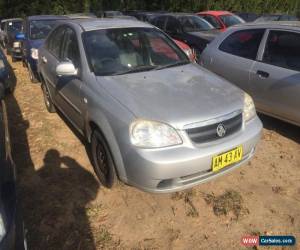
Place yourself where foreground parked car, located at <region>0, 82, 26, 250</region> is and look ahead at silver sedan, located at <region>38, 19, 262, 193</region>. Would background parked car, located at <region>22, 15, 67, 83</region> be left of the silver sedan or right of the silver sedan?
left

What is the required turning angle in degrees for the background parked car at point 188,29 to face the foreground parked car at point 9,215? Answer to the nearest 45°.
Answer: approximately 45° to its right

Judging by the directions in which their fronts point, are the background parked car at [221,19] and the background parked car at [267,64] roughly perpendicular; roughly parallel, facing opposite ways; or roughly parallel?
roughly parallel

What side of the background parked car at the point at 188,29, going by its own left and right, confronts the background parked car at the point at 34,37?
right

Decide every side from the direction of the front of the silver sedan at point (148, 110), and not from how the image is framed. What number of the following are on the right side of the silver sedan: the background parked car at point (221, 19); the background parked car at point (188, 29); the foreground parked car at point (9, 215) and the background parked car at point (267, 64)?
1

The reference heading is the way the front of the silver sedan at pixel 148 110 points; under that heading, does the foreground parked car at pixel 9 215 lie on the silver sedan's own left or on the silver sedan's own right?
on the silver sedan's own right

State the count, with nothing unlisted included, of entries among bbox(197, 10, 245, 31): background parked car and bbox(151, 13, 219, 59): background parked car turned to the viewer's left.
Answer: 0

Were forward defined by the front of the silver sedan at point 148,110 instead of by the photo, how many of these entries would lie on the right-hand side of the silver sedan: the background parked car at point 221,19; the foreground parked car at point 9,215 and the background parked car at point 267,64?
1

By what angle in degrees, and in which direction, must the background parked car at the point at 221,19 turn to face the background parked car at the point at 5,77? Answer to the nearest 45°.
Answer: approximately 90° to its right

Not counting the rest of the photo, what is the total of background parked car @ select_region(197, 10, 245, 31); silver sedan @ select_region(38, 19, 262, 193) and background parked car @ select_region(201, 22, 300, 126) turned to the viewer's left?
0

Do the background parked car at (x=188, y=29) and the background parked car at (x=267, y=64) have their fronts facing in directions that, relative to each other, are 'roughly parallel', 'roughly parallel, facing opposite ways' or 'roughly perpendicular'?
roughly parallel

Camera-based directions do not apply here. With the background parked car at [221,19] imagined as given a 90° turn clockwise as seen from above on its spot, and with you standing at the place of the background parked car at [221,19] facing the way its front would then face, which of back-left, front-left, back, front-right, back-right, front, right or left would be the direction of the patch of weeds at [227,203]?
front-left

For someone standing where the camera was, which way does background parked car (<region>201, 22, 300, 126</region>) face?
facing the viewer and to the right of the viewer

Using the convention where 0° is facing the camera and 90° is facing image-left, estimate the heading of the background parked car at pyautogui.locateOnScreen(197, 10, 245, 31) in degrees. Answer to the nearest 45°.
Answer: approximately 315°

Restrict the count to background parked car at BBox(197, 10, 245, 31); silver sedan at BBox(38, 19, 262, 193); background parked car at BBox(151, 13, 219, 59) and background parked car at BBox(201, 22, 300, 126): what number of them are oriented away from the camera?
0

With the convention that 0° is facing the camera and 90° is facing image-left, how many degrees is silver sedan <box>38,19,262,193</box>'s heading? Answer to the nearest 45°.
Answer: approximately 315°
